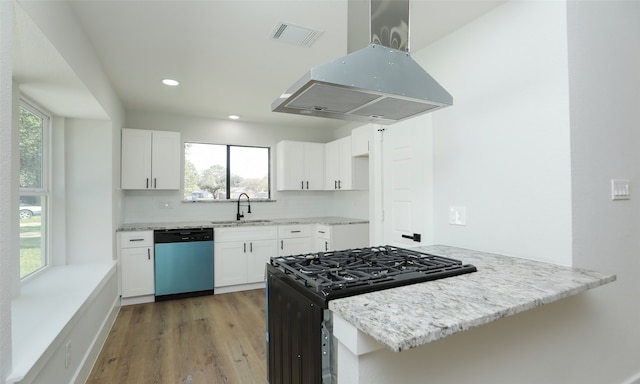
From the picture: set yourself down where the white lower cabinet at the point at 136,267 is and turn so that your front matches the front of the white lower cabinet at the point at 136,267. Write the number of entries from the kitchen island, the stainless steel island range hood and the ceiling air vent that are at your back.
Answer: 0

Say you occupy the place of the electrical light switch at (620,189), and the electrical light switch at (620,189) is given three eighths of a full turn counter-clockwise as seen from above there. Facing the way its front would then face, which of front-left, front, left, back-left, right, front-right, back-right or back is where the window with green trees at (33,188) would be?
back

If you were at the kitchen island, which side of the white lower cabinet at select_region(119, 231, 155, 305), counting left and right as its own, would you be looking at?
front

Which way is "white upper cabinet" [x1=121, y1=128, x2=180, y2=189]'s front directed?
toward the camera

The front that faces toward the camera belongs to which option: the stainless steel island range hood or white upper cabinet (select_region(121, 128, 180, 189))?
the white upper cabinet

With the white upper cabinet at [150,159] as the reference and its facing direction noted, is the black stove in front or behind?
in front

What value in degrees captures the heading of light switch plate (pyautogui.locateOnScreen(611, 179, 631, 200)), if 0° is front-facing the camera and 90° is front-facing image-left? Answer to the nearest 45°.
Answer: approximately 0°

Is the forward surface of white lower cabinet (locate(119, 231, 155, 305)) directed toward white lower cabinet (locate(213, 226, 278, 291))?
no

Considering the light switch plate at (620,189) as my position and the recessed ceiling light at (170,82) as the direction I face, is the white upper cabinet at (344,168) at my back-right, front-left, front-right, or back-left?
front-right

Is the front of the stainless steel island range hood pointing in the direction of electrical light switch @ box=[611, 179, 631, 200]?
no

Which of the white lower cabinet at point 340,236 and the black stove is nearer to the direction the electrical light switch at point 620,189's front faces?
the black stove
